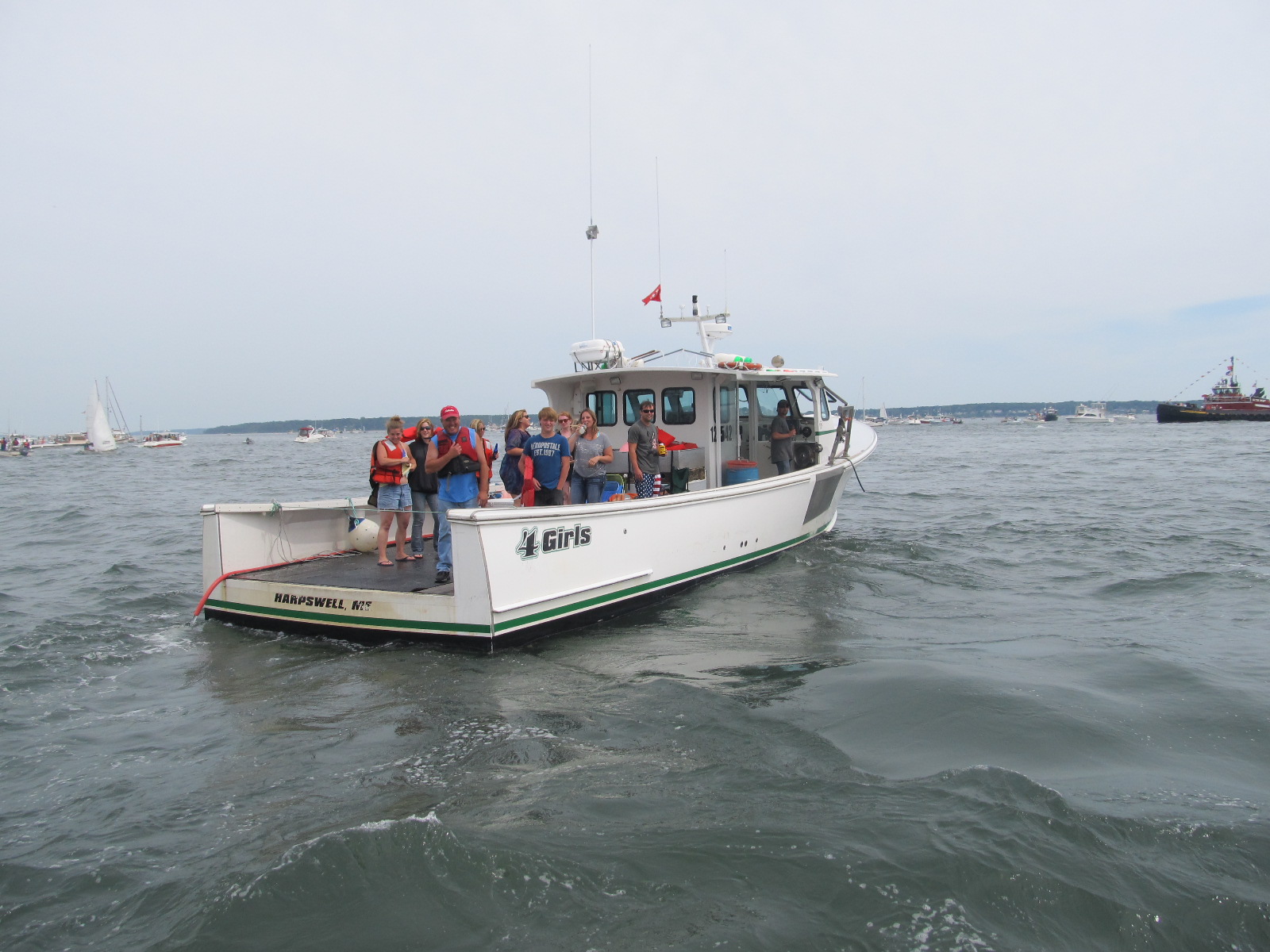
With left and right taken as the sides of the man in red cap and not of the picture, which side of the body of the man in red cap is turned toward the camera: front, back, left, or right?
front

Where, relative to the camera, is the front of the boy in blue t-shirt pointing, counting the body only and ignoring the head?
toward the camera

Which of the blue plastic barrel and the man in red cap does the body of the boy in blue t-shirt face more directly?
the man in red cap

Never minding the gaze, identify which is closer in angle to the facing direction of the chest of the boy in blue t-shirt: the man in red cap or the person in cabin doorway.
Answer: the man in red cap

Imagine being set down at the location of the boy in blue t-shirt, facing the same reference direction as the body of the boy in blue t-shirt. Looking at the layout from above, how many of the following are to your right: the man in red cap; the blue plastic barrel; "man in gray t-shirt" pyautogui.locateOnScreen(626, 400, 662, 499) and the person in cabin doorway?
1

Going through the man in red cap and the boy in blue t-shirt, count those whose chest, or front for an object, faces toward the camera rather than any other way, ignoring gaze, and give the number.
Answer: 2

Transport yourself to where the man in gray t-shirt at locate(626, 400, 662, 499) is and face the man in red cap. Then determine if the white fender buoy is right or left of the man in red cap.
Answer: right

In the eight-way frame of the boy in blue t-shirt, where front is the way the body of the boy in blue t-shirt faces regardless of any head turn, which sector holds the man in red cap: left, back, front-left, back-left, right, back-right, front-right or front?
right

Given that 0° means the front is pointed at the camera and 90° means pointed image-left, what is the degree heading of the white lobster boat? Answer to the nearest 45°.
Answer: approximately 225°

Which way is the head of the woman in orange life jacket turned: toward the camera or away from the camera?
toward the camera

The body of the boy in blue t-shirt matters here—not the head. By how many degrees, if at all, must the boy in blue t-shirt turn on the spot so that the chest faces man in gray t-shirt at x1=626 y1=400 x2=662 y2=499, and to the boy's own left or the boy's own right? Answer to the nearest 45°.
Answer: approximately 135° to the boy's own left

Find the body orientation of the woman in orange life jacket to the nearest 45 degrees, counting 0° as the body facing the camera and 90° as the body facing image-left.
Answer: approximately 315°

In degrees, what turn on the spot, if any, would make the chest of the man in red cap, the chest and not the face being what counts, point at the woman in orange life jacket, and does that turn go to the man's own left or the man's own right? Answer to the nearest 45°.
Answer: approximately 135° to the man's own right

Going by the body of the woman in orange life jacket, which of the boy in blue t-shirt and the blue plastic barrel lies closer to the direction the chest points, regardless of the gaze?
the boy in blue t-shirt
